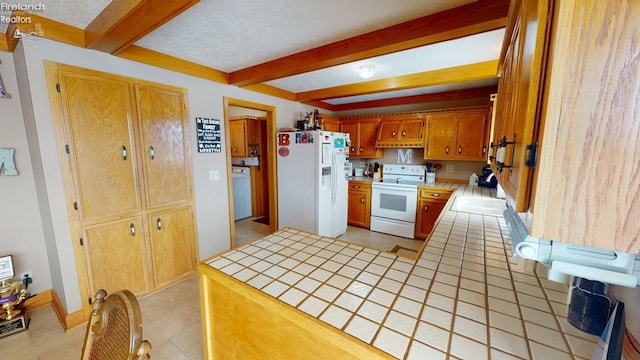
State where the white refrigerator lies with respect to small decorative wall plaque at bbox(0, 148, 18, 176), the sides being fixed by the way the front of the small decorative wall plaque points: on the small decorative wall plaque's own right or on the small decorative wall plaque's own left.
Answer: on the small decorative wall plaque's own left

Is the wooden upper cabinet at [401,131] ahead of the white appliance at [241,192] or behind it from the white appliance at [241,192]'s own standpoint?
ahead

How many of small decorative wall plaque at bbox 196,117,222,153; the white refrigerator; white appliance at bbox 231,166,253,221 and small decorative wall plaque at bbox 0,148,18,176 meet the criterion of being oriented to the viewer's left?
0

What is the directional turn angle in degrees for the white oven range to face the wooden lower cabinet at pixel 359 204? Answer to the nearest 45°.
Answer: approximately 45° to its right

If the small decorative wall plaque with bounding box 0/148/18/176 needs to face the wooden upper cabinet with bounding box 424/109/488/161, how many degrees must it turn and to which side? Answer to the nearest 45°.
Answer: approximately 45° to its left

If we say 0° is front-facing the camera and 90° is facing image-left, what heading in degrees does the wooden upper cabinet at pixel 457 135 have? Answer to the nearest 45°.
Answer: approximately 45°

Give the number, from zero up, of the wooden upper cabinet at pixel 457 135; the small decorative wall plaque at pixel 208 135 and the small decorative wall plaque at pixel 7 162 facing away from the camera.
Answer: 0

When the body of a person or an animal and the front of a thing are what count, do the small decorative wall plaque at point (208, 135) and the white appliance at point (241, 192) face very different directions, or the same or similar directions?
same or similar directions

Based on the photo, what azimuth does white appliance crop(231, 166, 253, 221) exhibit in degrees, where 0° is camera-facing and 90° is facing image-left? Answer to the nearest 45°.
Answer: approximately 315°

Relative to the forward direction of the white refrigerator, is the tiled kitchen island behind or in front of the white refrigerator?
in front

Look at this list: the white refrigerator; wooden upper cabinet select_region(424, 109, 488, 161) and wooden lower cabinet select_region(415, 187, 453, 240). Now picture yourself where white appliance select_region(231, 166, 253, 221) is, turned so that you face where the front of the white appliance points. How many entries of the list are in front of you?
3
